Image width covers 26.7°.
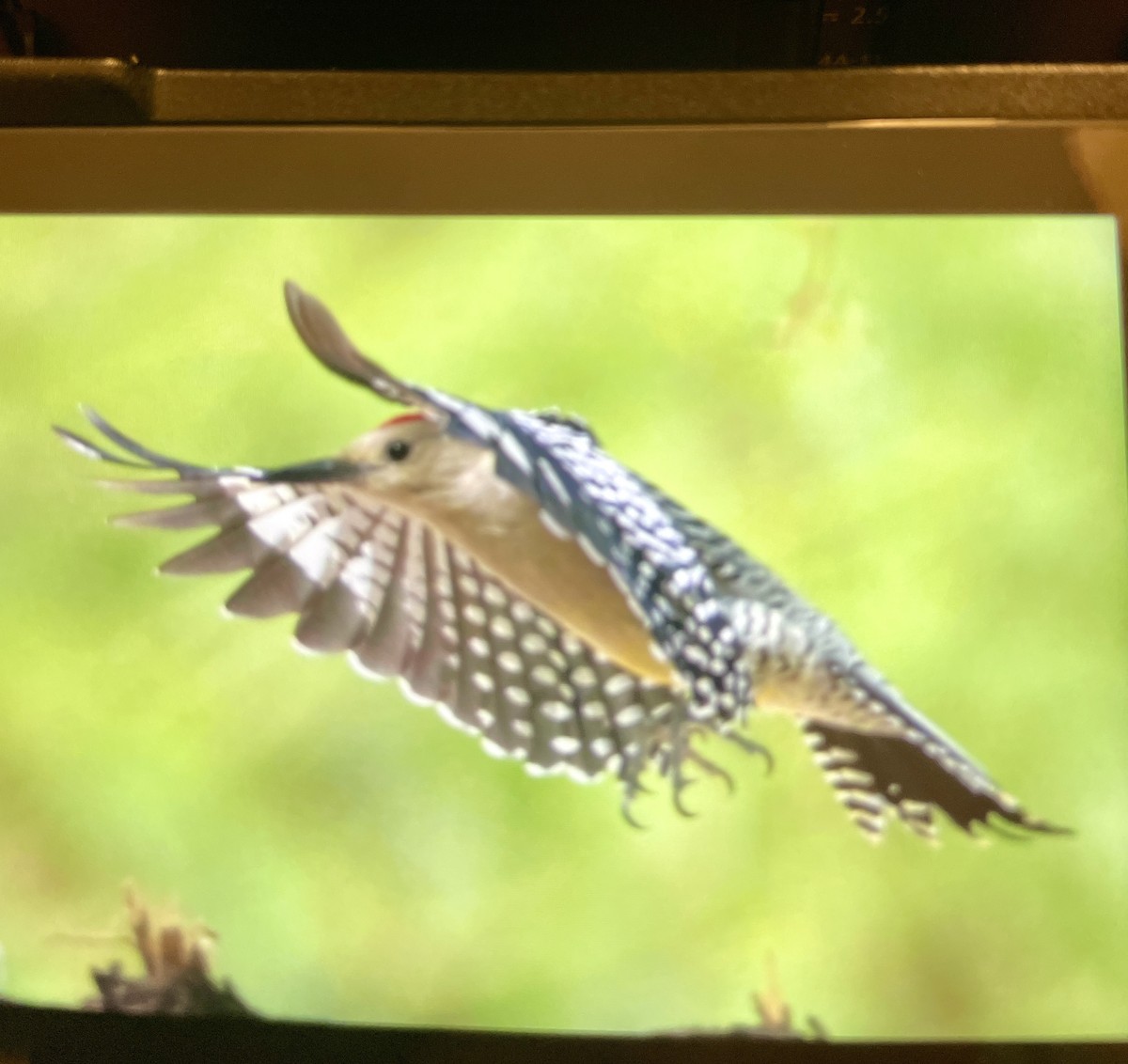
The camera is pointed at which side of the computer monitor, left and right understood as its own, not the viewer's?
front
